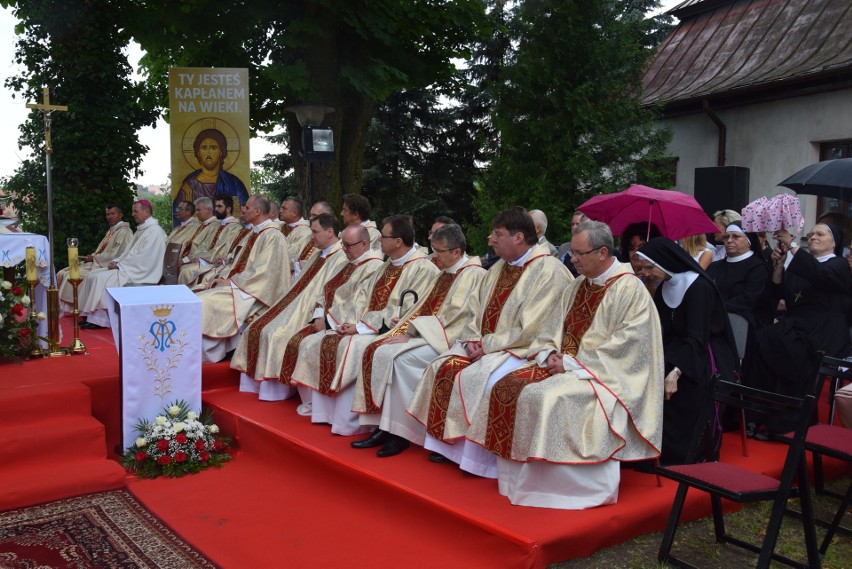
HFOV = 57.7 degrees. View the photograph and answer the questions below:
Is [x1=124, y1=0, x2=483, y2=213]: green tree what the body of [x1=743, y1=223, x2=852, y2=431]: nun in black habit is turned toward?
no

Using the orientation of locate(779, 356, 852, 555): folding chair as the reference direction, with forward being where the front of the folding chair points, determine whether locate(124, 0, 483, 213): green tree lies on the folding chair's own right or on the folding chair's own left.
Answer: on the folding chair's own right

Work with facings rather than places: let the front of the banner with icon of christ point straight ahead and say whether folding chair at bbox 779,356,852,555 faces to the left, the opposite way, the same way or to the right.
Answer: to the right

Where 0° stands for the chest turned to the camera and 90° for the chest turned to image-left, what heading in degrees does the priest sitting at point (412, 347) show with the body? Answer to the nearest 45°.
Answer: approximately 45°

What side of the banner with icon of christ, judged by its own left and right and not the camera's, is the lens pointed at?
front

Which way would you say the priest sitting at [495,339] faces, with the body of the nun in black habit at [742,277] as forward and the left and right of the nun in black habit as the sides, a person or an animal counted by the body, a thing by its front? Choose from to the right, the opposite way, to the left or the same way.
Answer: the same way

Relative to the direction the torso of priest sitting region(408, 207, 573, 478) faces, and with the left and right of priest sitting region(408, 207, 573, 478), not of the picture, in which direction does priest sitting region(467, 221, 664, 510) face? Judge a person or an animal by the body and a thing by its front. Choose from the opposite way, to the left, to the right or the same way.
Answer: the same way

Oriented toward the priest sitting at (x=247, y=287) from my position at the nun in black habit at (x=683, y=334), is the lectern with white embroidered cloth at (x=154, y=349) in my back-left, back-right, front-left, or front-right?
front-left

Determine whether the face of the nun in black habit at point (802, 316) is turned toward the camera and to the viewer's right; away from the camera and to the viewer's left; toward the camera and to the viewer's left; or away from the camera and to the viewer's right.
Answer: toward the camera and to the viewer's left

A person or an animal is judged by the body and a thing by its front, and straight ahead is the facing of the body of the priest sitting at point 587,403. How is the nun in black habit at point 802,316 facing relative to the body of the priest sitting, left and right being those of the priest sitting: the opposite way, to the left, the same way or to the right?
the same way

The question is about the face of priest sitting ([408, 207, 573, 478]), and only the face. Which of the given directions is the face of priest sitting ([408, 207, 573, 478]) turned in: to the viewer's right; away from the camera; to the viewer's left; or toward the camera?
to the viewer's left

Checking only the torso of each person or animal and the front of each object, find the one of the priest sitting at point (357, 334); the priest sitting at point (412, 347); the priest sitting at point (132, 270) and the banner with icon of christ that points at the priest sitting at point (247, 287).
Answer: the banner with icon of christ

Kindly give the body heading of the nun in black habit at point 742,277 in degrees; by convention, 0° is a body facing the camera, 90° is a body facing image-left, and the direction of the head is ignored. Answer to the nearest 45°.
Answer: approximately 45°

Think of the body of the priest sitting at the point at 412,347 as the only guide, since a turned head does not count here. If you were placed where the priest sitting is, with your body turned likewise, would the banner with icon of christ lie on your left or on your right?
on your right

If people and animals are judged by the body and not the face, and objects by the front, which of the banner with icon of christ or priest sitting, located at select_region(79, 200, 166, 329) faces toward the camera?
the banner with icon of christ

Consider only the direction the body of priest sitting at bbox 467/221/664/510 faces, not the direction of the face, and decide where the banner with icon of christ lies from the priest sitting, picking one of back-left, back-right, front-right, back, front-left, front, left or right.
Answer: right

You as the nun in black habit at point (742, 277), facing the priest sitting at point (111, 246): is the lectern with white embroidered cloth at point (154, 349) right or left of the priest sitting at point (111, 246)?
left

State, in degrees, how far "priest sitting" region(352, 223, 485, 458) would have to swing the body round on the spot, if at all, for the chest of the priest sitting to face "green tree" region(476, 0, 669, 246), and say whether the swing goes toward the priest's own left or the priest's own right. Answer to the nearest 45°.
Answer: approximately 135° to the priest's own right

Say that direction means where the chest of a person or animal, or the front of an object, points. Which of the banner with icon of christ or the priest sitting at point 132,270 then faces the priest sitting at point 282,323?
the banner with icon of christ

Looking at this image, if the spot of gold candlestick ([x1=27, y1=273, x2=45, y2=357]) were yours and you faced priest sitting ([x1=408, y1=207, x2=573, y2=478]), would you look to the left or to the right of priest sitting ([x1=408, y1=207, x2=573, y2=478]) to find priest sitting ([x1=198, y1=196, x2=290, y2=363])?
left
